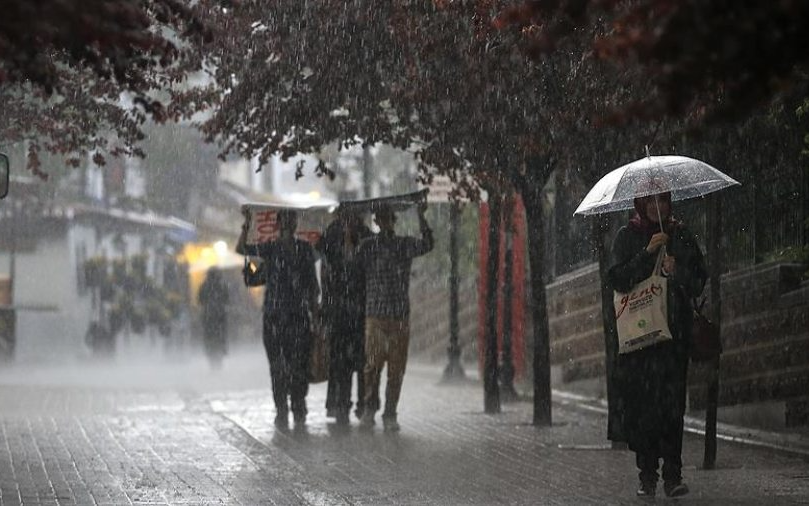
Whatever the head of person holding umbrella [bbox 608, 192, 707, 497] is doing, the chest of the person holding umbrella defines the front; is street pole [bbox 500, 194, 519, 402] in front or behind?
behind

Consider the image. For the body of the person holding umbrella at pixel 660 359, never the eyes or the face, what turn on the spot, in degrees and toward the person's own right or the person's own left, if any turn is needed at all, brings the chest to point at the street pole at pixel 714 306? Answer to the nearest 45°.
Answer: approximately 180°

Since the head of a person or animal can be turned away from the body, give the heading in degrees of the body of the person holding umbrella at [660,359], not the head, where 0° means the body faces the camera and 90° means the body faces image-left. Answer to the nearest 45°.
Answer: approximately 0°

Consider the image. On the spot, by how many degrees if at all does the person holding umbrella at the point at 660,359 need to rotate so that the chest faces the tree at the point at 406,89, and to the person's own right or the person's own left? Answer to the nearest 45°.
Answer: approximately 135° to the person's own right
